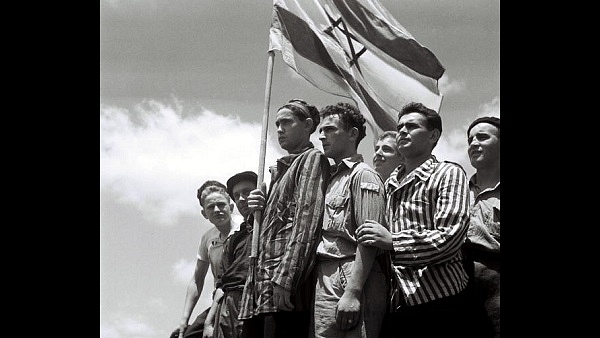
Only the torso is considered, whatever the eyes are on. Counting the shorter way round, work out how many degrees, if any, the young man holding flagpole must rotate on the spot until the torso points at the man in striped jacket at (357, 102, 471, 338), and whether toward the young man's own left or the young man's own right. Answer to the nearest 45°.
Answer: approximately 90° to the young man's own left

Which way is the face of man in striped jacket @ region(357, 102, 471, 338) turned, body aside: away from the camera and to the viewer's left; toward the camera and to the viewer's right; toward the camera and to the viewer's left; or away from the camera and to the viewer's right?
toward the camera and to the viewer's left

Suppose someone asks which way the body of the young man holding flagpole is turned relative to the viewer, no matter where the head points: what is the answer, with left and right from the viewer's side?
facing the viewer and to the left of the viewer

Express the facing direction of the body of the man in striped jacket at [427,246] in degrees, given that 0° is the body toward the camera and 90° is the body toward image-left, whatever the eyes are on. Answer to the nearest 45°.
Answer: approximately 45°

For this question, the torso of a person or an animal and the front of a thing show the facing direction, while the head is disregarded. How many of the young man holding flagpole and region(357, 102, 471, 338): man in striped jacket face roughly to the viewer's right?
0

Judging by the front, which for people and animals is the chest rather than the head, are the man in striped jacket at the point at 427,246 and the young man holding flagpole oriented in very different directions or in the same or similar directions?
same or similar directions
